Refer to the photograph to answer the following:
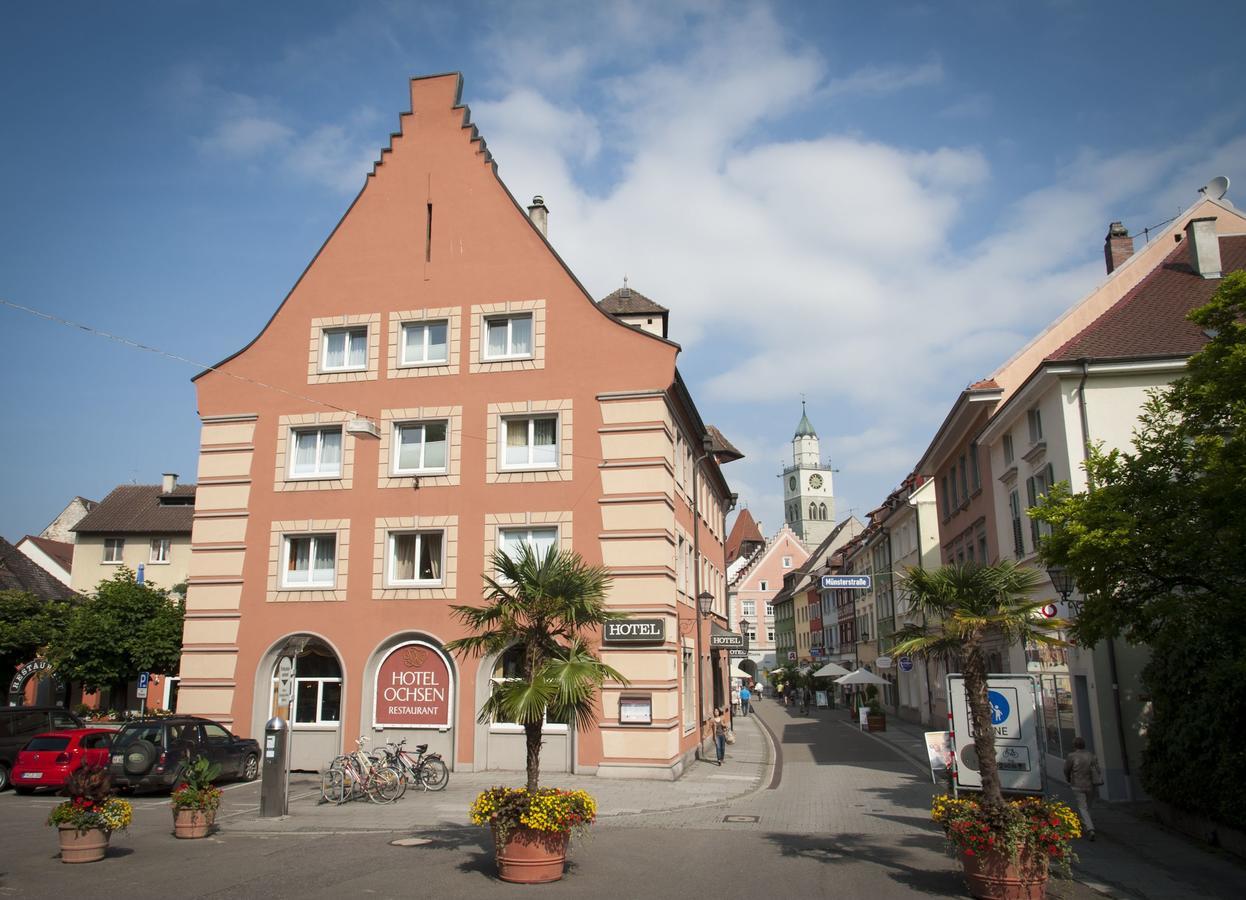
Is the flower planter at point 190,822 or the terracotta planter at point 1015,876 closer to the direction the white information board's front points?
the terracotta planter

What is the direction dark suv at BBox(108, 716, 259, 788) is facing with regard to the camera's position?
facing away from the viewer and to the right of the viewer

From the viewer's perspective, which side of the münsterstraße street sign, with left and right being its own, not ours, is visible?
front

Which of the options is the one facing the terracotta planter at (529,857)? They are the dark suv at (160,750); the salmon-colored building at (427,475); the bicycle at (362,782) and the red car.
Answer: the salmon-colored building

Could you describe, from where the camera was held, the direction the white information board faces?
facing the viewer

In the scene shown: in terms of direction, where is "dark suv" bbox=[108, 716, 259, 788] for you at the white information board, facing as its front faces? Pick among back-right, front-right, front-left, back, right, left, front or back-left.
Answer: right

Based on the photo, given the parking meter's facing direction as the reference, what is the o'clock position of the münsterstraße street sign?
The münsterstraße street sign is roughly at 8 o'clock from the parking meter.

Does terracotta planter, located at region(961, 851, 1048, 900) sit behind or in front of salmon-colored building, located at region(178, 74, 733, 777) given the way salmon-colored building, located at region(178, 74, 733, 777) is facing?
in front

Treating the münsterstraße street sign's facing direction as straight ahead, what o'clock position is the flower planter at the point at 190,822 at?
The flower planter is roughly at 1 o'clock from the münsterstraße street sign.

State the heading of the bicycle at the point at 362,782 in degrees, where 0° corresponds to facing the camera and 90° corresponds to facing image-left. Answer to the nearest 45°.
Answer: approximately 90°

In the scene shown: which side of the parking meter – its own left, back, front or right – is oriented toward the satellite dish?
left

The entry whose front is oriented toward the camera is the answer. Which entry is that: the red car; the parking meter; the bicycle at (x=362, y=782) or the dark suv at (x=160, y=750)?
the parking meter

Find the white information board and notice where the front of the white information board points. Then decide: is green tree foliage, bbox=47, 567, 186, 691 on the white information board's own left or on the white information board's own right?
on the white information board's own right

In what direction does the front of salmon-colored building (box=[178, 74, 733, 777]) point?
toward the camera

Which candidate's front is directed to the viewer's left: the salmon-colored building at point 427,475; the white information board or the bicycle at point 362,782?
the bicycle

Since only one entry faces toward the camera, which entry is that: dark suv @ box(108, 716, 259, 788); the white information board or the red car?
the white information board

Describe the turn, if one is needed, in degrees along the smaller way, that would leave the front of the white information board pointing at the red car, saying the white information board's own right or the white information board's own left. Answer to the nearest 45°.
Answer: approximately 90° to the white information board's own right
